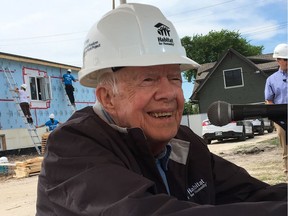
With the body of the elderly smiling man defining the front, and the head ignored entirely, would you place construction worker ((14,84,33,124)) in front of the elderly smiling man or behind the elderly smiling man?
behind

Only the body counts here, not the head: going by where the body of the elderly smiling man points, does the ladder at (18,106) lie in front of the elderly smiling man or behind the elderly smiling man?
behind

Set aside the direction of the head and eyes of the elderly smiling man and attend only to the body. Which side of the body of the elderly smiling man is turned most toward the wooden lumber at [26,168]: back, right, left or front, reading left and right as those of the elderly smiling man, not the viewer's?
back

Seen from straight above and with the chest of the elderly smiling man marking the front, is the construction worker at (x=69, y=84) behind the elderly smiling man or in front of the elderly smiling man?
behind

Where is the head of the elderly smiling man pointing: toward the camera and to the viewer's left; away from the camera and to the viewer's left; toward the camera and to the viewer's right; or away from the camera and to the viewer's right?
toward the camera and to the viewer's right

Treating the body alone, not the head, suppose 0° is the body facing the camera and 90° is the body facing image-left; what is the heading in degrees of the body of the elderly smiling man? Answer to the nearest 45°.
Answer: approximately 315°
